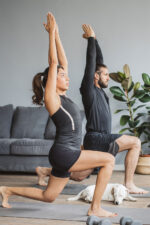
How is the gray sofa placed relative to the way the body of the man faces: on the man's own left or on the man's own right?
on the man's own left

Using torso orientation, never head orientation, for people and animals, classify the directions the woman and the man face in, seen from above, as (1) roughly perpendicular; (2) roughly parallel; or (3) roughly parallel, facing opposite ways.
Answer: roughly parallel

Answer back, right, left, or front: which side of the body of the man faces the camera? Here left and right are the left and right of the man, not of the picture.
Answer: right

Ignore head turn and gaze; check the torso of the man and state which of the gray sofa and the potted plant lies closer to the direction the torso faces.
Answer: the potted plant

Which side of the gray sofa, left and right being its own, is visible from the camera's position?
front

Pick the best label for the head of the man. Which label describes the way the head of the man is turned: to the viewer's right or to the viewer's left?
to the viewer's right

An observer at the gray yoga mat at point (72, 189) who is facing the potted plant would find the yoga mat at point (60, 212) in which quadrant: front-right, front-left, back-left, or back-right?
back-right

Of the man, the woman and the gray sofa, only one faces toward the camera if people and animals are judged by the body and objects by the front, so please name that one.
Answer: the gray sofa

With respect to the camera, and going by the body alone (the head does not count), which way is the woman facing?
to the viewer's right

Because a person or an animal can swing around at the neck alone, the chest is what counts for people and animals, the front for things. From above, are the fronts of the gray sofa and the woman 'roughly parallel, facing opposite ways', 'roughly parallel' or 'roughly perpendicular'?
roughly perpendicular

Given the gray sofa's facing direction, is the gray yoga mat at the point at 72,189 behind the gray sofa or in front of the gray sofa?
in front

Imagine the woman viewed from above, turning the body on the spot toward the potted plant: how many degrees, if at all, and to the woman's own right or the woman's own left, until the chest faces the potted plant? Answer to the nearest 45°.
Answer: approximately 90° to the woman's own left

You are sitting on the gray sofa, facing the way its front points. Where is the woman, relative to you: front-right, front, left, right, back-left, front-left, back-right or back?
front

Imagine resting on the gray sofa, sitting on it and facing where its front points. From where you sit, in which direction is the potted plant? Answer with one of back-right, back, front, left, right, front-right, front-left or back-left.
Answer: left

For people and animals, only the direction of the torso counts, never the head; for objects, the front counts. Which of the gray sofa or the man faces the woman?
the gray sofa
